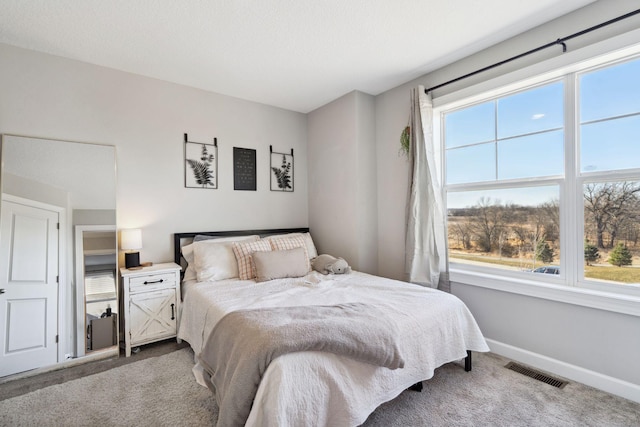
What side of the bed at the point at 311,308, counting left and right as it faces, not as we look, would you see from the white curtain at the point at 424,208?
left

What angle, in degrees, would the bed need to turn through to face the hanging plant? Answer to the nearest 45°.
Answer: approximately 90° to its left

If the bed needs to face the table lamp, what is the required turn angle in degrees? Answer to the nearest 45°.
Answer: approximately 135° to its right

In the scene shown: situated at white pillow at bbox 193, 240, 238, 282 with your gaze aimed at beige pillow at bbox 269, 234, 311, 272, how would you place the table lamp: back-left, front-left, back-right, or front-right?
back-left

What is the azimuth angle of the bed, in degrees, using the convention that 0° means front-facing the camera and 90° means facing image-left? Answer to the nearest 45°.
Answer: approximately 315°

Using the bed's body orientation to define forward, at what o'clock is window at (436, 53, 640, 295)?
The window is roughly at 10 o'clock from the bed.

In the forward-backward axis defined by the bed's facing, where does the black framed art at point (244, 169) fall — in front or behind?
behind

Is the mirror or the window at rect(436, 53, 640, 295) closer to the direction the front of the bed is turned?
the window

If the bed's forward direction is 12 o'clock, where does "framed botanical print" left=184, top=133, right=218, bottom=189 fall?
The framed botanical print is roughly at 6 o'clock from the bed.

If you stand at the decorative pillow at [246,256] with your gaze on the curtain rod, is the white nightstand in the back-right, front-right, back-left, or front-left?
back-right
